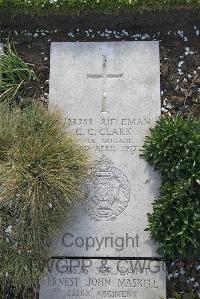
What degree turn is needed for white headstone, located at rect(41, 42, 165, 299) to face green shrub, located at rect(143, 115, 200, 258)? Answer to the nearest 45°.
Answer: approximately 45° to its left

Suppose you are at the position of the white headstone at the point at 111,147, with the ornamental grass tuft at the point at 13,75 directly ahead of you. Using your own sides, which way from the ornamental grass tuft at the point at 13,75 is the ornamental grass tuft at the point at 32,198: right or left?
left

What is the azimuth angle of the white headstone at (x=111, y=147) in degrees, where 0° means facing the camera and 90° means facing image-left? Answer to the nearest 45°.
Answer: approximately 0°

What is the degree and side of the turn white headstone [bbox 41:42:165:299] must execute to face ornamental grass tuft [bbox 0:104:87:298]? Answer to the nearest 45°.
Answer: approximately 45° to its right

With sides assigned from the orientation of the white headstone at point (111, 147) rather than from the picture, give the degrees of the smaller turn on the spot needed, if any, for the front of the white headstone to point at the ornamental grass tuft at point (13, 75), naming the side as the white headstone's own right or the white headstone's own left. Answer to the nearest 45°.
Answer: approximately 90° to the white headstone's own right

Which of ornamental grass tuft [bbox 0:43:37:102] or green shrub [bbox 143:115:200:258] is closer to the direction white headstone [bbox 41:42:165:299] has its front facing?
the green shrub
